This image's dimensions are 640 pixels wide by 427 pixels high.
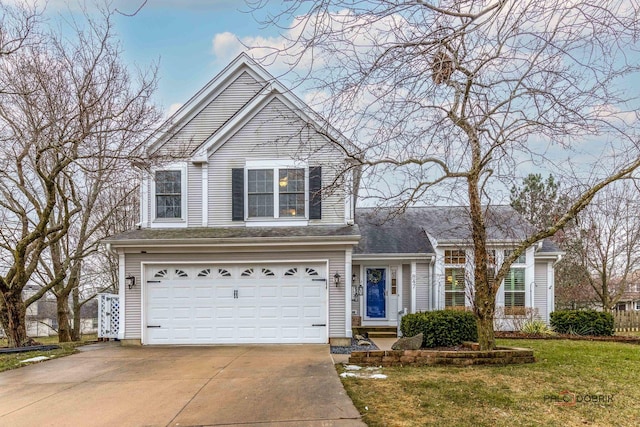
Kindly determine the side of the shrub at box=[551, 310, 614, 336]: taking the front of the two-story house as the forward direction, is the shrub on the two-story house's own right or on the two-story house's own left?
on the two-story house's own left

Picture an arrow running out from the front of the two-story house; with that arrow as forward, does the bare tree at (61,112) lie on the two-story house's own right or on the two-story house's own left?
on the two-story house's own right

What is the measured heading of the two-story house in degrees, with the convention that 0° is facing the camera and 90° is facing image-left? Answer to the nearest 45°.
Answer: approximately 0°
